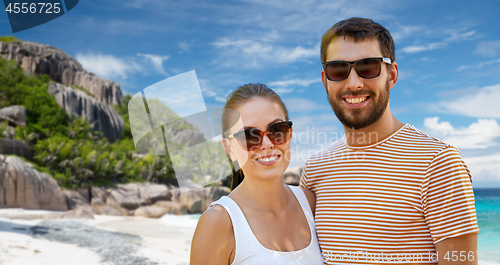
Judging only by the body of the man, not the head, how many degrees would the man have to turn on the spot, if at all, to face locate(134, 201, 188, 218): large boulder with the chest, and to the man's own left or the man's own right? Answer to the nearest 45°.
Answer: approximately 90° to the man's own right

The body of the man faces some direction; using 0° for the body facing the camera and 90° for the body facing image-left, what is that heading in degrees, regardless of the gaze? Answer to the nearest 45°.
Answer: approximately 45°

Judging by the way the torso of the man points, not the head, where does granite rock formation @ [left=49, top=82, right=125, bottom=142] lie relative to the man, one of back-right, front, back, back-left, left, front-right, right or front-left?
right

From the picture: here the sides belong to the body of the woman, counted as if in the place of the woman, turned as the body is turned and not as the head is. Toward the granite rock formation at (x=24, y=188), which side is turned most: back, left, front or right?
back

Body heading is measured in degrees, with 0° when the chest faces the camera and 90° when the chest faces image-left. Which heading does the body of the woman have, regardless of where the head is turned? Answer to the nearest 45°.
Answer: approximately 315°

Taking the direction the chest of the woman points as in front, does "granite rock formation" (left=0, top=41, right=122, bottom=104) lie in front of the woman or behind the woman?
behind
